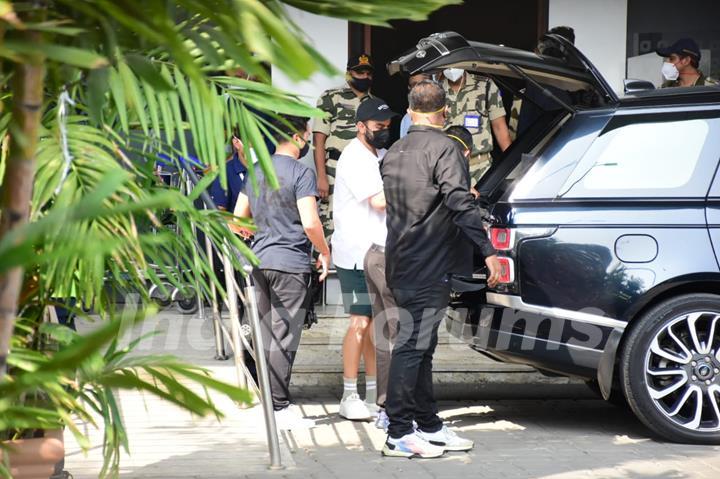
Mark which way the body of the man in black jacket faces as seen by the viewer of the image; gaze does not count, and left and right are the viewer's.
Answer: facing away from the viewer and to the right of the viewer

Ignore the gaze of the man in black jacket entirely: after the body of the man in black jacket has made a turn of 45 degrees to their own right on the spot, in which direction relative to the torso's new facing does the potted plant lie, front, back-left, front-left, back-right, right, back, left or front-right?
right

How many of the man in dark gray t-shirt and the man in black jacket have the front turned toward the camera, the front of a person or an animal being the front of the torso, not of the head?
0

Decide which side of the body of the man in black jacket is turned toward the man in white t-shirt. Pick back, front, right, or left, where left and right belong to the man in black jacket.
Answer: left

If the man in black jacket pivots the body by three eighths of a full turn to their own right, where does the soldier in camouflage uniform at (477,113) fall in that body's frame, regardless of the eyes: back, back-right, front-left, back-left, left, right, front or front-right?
back

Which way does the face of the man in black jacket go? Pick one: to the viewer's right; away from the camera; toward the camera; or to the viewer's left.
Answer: away from the camera

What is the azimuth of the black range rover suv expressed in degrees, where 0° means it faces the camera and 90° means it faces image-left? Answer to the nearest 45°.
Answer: approximately 270°

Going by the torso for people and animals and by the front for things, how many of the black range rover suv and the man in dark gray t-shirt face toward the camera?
0

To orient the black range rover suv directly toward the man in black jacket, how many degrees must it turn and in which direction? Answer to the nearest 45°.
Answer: approximately 135° to its right

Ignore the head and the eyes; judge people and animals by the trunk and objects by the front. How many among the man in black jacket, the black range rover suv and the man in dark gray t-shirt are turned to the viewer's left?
0

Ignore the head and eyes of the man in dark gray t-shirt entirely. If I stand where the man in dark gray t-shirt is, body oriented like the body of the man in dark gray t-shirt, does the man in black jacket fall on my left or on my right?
on my right

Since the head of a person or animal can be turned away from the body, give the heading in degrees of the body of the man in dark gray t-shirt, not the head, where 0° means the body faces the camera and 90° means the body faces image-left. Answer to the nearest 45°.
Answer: approximately 225°
